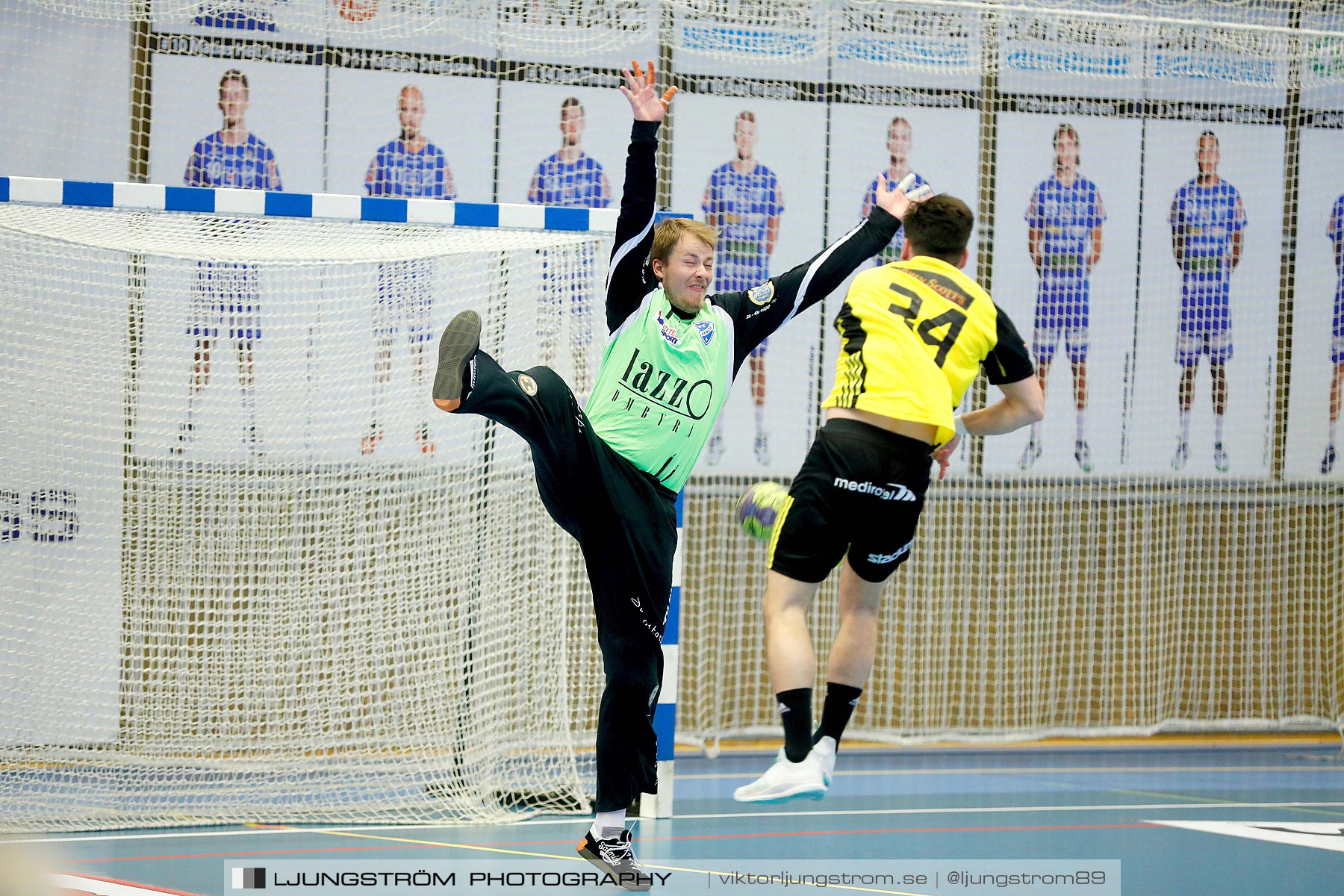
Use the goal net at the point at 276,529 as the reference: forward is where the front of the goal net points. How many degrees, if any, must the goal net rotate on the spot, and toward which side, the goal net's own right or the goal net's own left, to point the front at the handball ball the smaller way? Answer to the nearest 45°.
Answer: approximately 45° to the goal net's own left

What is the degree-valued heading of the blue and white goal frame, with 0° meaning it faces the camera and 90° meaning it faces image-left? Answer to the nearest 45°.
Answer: approximately 0°

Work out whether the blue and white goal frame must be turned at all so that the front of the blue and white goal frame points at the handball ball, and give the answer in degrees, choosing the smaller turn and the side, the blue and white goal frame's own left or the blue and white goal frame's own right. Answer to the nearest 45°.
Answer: approximately 45° to the blue and white goal frame's own left

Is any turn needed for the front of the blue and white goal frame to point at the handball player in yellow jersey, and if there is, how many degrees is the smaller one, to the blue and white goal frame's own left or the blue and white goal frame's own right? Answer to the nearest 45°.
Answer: approximately 45° to the blue and white goal frame's own left
